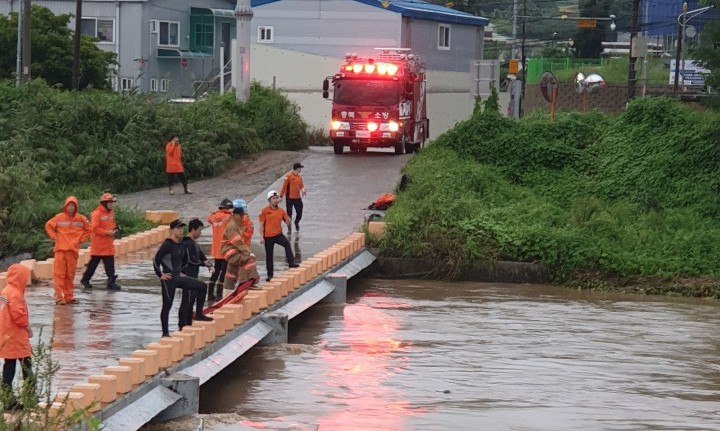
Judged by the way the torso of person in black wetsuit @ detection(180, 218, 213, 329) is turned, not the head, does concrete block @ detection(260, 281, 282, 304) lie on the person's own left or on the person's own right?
on the person's own left

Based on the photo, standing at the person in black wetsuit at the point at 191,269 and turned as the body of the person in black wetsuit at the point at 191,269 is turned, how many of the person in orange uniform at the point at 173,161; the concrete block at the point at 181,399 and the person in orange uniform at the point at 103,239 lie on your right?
1

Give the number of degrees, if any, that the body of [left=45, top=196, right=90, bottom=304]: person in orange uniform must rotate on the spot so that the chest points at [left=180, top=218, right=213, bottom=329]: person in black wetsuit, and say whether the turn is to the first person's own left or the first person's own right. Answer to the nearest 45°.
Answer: approximately 45° to the first person's own left

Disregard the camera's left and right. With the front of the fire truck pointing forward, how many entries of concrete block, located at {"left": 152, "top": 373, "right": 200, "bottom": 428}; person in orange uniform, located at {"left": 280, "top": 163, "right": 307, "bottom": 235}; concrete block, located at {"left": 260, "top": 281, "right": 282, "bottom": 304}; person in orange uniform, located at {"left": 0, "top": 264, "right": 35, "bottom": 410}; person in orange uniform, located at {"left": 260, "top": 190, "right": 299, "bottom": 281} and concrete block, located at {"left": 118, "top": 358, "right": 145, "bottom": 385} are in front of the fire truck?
6

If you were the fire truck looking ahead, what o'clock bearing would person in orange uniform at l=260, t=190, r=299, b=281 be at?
The person in orange uniform is roughly at 12 o'clock from the fire truck.

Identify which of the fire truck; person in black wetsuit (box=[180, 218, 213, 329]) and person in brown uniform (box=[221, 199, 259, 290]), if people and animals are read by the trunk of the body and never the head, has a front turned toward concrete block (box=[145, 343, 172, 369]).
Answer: the fire truck

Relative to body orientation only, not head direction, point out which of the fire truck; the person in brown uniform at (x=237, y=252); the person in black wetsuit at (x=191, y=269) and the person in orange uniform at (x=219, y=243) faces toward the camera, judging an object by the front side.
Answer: the fire truck

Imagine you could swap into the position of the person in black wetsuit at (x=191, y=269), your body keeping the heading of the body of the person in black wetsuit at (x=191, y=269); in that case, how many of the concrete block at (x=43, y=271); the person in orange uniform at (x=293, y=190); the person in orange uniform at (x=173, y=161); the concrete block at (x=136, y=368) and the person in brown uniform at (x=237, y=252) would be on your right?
1

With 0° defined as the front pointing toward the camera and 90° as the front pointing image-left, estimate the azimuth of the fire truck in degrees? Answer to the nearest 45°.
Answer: approximately 0°

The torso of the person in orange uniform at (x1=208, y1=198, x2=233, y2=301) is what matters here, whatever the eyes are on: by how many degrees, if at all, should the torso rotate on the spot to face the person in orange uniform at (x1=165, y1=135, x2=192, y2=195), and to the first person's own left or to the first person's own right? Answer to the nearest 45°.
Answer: approximately 90° to the first person's own left

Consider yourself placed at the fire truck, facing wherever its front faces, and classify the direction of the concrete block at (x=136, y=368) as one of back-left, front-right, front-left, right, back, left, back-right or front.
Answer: front
